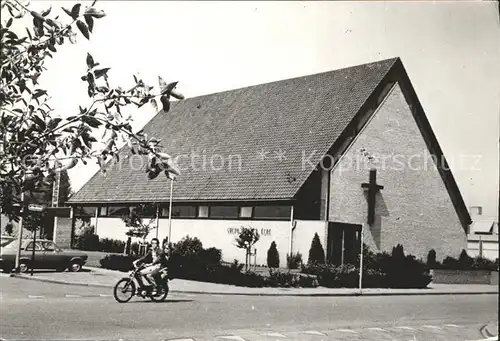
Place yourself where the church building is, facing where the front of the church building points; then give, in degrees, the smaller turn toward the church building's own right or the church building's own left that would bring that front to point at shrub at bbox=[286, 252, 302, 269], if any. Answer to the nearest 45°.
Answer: approximately 45° to the church building's own right

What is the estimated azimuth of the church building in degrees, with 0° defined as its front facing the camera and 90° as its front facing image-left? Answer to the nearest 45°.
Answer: approximately 315°

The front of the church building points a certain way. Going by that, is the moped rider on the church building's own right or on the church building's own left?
on the church building's own right

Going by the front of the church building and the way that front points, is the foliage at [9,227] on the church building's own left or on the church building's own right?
on the church building's own right

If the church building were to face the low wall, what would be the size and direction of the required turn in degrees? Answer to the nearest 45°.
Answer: approximately 45° to its left

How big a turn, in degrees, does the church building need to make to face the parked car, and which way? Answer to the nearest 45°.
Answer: approximately 90° to its right
